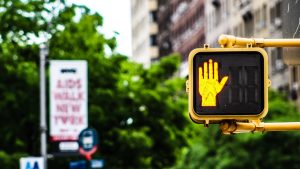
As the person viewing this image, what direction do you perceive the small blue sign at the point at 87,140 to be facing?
facing the viewer

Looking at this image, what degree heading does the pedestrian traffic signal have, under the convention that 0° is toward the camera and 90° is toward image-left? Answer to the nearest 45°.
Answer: approximately 0°

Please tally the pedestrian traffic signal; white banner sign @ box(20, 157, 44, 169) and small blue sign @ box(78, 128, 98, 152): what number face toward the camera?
3

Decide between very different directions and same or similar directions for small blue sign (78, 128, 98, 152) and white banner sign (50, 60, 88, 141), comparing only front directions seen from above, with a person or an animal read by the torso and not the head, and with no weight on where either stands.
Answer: same or similar directions

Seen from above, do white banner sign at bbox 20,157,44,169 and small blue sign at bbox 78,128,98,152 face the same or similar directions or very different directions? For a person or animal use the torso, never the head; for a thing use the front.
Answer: same or similar directions

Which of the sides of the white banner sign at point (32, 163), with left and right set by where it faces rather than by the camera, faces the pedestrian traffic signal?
front

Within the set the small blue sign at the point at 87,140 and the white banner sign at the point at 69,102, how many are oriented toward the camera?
2

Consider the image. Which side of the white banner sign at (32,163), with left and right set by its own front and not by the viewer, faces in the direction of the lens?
front

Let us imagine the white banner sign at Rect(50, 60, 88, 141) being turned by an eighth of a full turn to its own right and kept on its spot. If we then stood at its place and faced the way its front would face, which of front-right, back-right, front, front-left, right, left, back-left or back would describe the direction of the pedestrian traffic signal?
front-left
